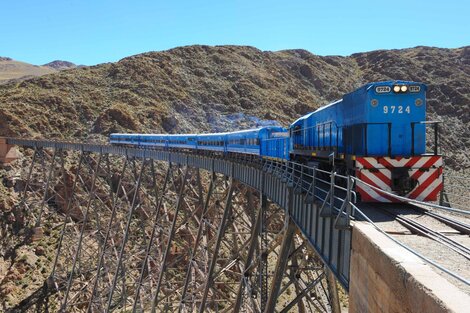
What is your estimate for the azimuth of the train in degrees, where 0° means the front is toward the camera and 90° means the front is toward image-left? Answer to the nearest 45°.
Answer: approximately 315°
